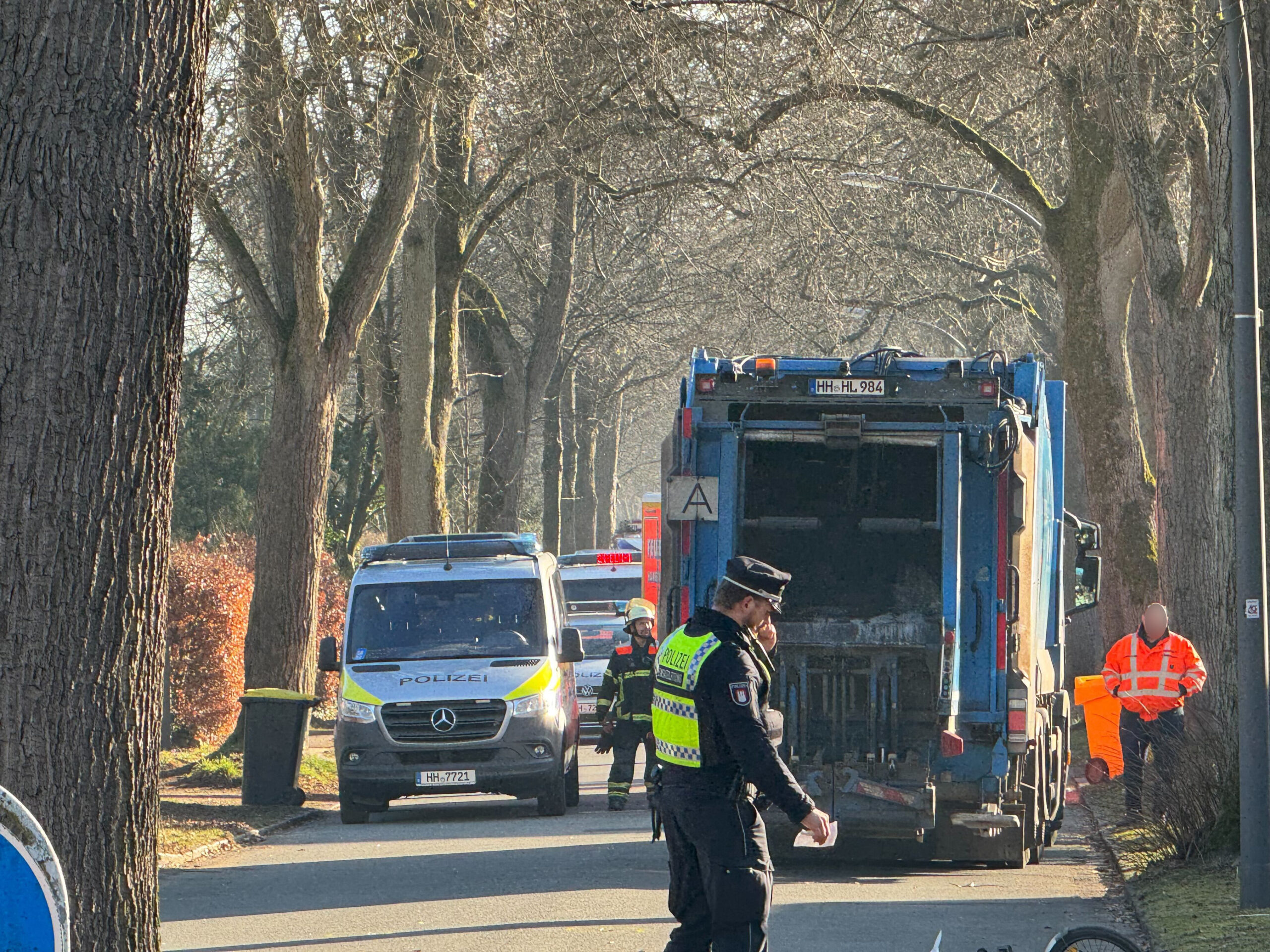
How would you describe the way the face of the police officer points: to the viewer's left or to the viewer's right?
to the viewer's right

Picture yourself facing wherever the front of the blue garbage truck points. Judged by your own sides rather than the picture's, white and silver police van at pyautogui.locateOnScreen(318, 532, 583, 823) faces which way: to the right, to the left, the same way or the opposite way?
the opposite way

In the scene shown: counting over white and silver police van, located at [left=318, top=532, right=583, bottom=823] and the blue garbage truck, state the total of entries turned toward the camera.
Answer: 1

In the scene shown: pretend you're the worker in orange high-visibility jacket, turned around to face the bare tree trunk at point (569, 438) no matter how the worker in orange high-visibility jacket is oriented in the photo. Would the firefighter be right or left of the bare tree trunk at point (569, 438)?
left

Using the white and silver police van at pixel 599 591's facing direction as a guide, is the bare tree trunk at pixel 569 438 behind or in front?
behind

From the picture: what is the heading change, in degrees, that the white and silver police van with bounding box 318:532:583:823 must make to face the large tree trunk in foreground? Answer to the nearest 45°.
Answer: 0° — it already faces it

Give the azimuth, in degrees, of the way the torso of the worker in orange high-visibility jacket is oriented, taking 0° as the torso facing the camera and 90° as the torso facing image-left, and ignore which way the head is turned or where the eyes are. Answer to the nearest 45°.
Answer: approximately 0°

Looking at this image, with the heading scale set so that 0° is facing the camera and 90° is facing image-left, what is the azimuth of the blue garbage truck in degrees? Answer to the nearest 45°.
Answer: approximately 180°

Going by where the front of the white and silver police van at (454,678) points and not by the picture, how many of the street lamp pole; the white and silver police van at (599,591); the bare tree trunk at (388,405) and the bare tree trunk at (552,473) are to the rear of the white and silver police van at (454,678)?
3

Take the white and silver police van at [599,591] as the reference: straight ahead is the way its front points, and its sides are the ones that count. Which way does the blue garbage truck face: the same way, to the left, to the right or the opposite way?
the opposite way

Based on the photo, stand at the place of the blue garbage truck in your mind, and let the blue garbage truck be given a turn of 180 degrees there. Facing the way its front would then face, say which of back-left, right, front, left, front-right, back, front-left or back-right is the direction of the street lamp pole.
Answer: front-left
